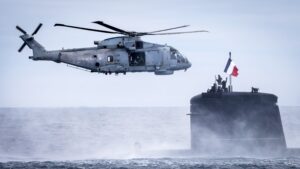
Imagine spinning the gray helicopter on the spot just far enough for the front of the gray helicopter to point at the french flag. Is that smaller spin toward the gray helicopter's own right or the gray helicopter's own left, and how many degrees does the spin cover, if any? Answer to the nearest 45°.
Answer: approximately 45° to the gray helicopter's own left

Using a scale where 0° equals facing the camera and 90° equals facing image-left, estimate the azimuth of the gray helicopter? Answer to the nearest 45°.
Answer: approximately 270°
